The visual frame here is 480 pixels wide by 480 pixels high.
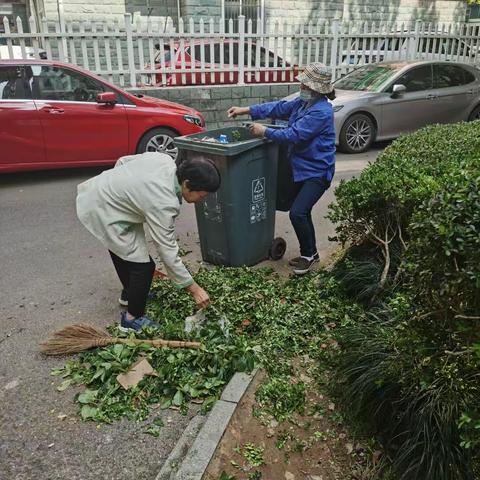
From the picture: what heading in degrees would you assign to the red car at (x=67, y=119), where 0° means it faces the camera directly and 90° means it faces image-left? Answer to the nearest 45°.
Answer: approximately 270°

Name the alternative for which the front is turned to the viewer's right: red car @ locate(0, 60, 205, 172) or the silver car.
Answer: the red car

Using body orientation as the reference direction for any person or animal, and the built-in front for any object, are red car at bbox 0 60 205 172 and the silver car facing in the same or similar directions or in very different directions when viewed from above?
very different directions

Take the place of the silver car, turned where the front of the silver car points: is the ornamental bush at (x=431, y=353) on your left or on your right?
on your left
